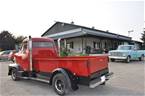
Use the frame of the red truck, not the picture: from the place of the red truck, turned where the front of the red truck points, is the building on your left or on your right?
on your right

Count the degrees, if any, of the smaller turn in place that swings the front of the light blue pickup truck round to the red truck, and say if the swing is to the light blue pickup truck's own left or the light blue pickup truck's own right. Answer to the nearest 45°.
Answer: approximately 45° to the light blue pickup truck's own left

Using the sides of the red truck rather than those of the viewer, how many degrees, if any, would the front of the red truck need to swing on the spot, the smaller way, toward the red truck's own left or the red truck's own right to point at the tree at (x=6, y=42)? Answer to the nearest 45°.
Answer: approximately 45° to the red truck's own right

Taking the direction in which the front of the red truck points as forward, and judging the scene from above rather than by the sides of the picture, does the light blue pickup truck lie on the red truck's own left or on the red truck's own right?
on the red truck's own right

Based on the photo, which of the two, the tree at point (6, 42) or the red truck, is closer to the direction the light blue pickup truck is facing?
the red truck

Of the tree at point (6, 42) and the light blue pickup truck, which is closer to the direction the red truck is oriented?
the tree

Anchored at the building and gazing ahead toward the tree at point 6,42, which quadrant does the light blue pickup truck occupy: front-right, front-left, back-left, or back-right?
back-left

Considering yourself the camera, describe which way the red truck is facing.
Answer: facing away from the viewer and to the left of the viewer
